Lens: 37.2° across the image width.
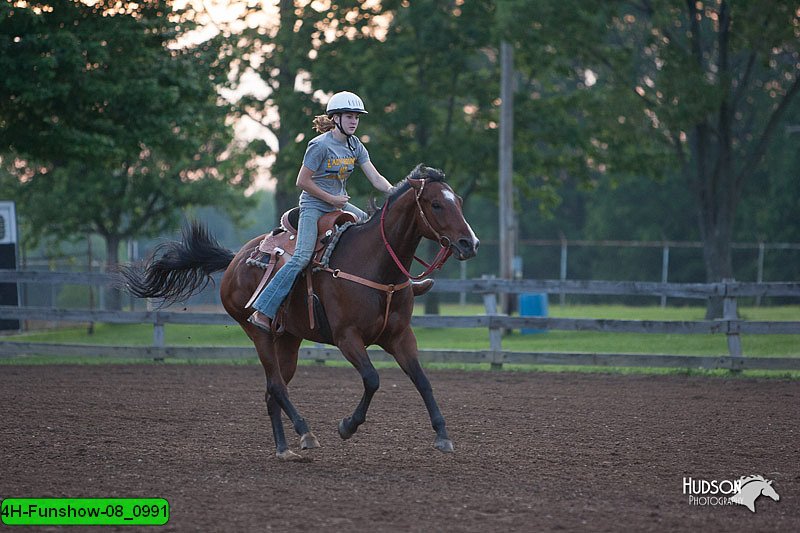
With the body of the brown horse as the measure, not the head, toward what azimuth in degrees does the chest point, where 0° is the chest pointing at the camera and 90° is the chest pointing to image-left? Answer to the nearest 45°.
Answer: approximately 315°

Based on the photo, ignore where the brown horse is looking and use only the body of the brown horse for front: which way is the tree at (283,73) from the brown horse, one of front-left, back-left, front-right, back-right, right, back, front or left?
back-left

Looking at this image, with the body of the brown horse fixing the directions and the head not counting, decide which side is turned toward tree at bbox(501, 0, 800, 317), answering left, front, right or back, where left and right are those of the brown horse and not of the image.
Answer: left

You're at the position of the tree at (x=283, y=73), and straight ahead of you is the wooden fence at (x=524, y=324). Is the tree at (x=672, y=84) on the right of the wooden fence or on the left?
left

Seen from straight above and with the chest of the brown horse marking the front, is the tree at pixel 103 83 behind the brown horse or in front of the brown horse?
behind

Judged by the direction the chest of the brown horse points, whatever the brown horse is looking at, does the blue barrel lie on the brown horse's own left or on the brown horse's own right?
on the brown horse's own left
